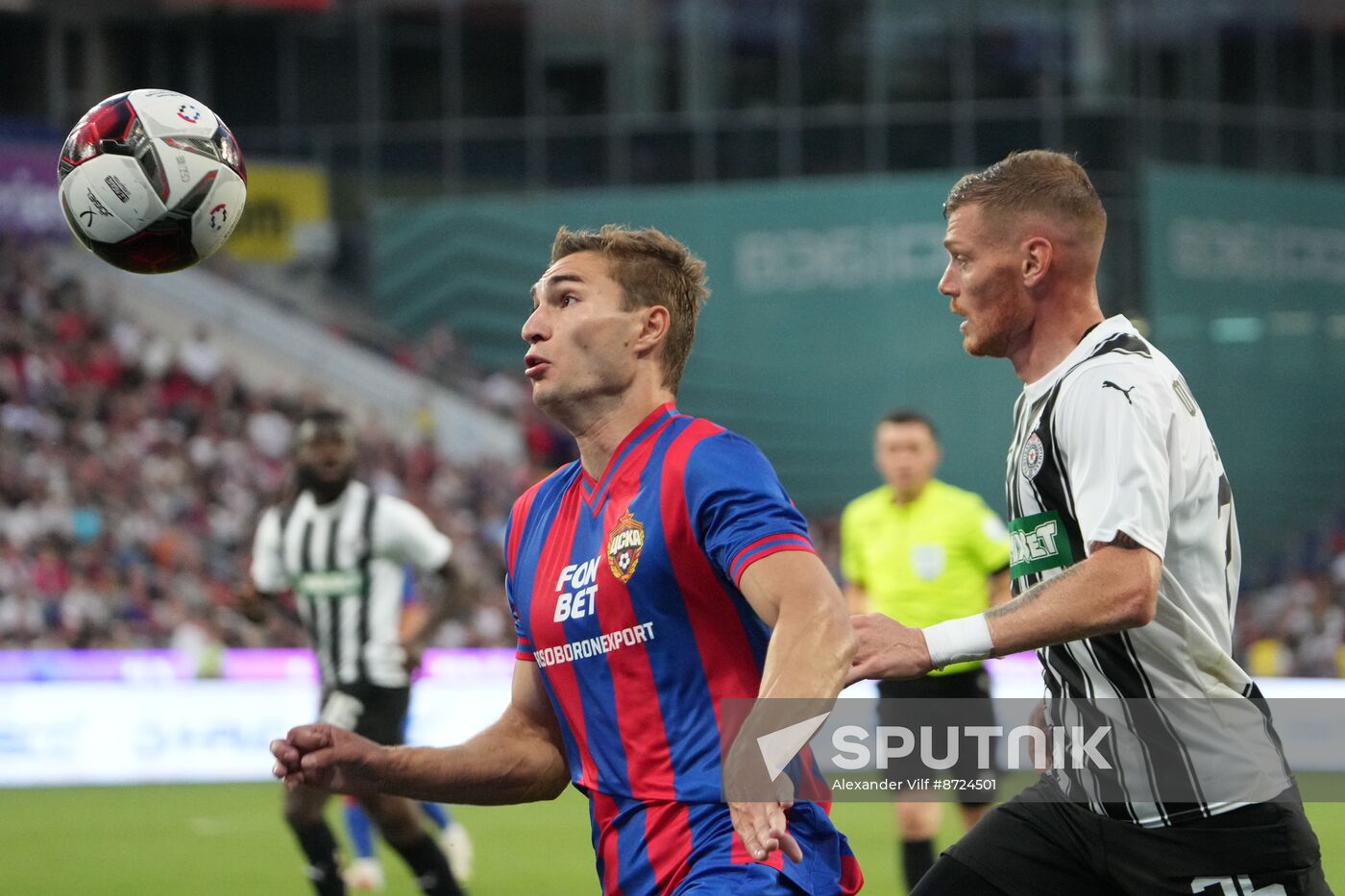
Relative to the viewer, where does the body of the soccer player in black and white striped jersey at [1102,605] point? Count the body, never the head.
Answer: to the viewer's left

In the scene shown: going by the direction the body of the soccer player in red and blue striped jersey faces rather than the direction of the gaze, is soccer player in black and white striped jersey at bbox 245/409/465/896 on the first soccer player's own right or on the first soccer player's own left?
on the first soccer player's own right

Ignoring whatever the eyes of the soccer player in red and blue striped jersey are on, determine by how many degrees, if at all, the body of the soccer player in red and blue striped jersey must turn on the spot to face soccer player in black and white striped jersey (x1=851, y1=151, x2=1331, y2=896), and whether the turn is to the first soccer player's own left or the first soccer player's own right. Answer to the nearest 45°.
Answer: approximately 135° to the first soccer player's own left

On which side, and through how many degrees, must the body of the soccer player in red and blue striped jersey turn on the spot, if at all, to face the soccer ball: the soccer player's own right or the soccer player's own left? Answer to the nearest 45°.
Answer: approximately 90° to the soccer player's own right

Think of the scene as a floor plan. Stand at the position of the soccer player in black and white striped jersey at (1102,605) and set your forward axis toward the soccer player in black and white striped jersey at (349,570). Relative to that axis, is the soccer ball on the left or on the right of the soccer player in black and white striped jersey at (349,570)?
left
